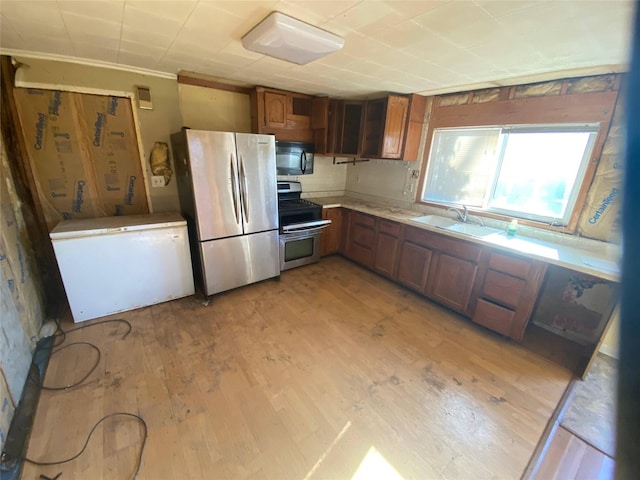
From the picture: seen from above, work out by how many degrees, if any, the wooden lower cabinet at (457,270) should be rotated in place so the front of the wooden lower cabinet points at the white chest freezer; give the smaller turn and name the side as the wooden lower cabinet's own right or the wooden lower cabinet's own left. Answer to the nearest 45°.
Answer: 0° — it already faces it

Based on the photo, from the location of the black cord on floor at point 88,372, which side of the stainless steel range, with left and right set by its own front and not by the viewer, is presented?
right

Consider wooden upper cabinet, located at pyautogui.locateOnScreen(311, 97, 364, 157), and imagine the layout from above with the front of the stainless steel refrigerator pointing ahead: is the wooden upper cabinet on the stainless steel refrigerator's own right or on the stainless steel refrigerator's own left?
on the stainless steel refrigerator's own left

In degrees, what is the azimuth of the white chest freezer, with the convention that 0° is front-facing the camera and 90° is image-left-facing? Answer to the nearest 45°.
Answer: approximately 0°

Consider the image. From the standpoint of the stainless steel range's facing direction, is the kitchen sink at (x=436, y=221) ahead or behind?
ahead

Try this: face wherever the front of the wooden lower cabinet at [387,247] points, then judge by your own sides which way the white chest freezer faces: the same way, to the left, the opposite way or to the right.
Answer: to the left

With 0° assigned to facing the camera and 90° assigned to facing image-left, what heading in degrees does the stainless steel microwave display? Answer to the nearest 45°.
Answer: approximately 315°

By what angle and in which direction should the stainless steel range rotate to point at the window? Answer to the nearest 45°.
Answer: approximately 45° to its left

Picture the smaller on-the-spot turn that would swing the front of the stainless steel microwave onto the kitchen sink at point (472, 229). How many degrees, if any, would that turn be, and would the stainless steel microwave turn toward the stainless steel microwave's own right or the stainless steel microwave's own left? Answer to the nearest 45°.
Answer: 0° — it already faces it

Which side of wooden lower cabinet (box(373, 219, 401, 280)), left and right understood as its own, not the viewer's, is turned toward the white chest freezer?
front

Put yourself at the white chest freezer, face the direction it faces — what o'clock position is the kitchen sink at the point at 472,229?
The kitchen sink is roughly at 10 o'clock from the white chest freezer.

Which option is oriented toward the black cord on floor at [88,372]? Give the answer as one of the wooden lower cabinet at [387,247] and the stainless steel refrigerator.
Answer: the wooden lower cabinet

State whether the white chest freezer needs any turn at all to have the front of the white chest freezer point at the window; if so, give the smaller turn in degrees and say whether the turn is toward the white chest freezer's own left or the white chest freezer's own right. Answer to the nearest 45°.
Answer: approximately 45° to the white chest freezer's own left

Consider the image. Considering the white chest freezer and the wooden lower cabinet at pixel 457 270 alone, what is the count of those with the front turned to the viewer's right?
0
